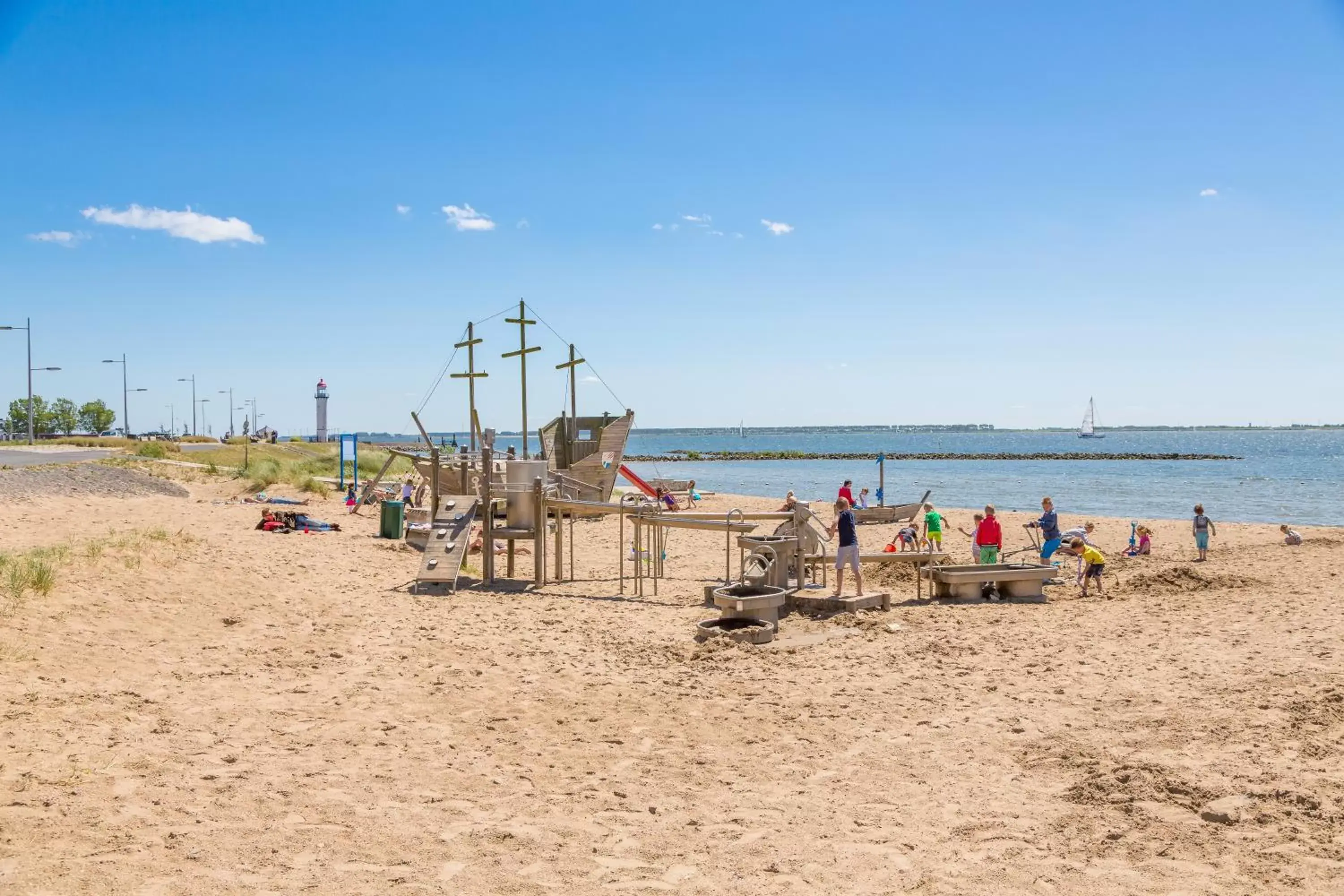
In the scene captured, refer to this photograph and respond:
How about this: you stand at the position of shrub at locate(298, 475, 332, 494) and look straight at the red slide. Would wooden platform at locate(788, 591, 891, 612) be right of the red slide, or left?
right

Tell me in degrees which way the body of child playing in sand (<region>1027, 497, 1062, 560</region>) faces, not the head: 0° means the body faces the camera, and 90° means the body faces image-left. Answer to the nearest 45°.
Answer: approximately 90°

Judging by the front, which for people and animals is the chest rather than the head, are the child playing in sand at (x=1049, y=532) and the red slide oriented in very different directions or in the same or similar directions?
very different directions

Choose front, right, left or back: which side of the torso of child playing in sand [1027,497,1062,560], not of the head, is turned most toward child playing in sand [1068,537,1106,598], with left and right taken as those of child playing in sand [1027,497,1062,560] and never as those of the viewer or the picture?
left

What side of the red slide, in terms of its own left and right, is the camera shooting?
right

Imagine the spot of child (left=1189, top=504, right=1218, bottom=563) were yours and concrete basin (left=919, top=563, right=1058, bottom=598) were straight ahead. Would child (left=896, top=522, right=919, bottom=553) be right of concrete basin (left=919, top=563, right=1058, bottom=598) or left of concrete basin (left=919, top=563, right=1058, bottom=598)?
right
